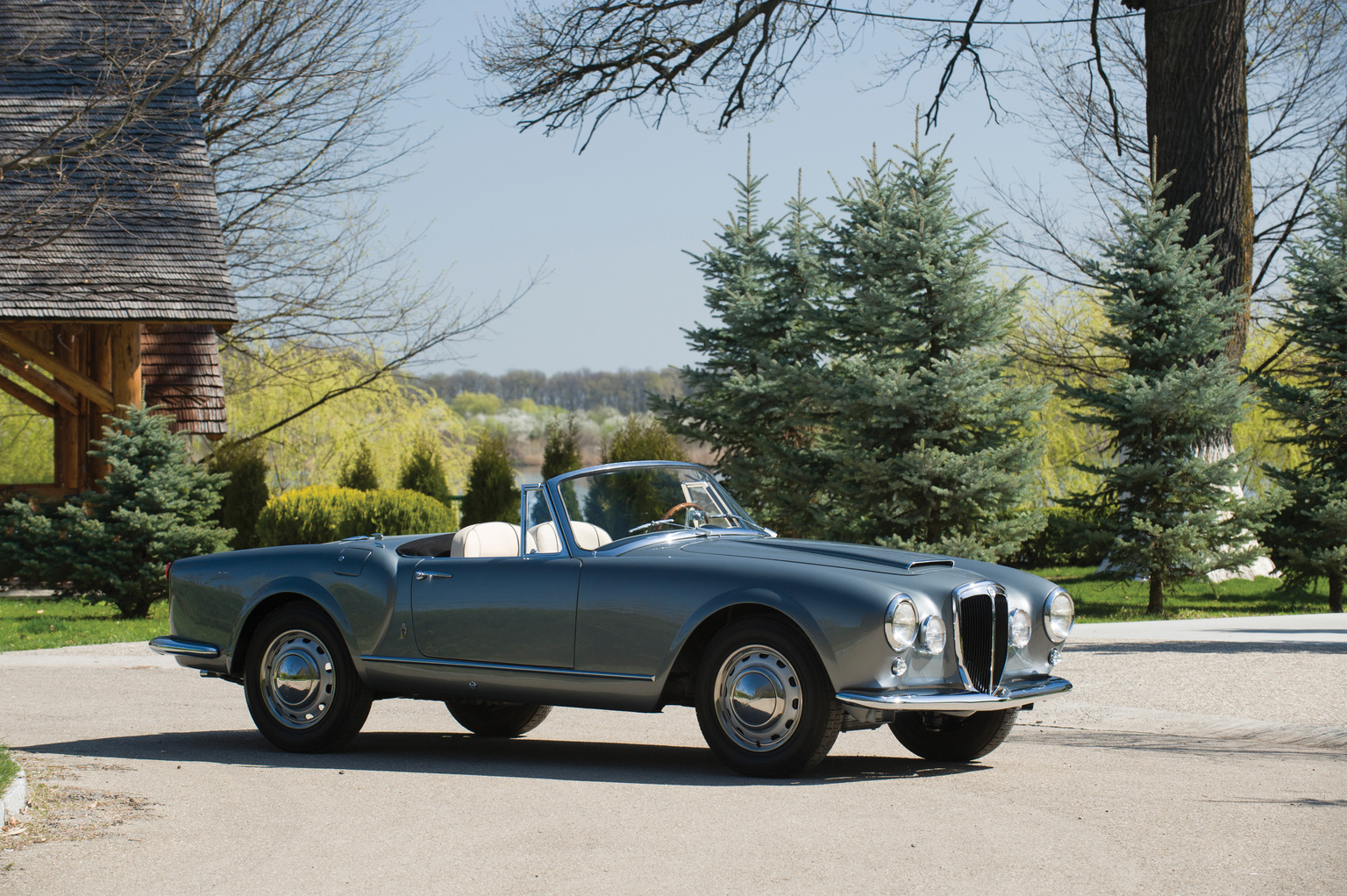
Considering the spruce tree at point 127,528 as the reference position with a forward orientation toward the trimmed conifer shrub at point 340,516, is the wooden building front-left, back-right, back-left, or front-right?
front-left

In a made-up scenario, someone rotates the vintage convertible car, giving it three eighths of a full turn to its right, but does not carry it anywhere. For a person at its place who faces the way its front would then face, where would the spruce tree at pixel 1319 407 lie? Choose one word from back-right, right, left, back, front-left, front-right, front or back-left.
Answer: back-right

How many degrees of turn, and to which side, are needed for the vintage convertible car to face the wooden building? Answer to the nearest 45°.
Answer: approximately 180°

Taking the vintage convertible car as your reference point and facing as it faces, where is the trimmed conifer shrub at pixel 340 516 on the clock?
The trimmed conifer shrub is roughly at 7 o'clock from the vintage convertible car.

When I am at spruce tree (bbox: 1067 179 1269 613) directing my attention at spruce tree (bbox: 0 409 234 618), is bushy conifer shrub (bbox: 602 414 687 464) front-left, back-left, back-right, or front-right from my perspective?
front-right

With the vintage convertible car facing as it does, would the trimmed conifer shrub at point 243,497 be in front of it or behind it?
behind

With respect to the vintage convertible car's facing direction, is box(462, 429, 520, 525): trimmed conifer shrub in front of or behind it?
behind

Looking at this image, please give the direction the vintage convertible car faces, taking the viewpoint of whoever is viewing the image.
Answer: facing the viewer and to the right of the viewer

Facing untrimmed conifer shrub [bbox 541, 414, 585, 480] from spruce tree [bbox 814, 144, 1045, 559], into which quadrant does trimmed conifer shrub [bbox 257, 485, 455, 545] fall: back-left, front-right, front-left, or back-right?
front-left

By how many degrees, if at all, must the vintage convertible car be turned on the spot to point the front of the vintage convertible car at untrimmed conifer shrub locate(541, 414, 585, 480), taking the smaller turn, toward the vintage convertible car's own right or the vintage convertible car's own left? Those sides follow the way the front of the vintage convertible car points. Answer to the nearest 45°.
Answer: approximately 135° to the vintage convertible car's own left

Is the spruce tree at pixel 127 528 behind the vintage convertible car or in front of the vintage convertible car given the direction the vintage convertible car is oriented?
behind

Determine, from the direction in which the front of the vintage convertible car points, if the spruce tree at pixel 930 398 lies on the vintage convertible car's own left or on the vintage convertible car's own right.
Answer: on the vintage convertible car's own left

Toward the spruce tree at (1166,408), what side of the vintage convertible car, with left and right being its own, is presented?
left
